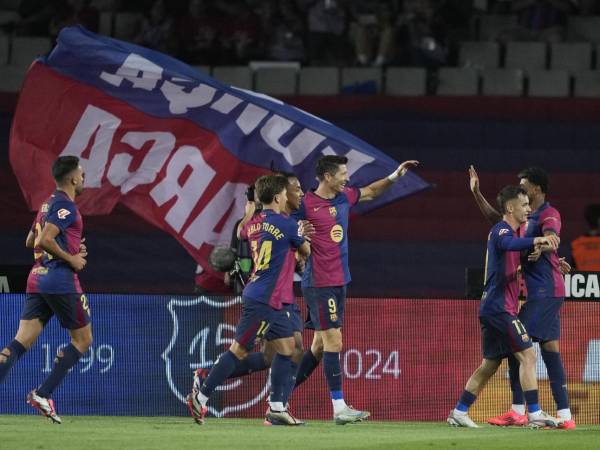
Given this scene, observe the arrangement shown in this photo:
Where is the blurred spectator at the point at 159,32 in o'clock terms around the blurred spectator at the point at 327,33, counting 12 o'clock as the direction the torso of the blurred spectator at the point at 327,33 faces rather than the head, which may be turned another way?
the blurred spectator at the point at 159,32 is roughly at 3 o'clock from the blurred spectator at the point at 327,33.

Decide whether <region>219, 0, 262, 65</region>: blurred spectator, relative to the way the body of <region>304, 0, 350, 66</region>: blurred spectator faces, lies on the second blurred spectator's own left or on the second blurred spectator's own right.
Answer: on the second blurred spectator's own right

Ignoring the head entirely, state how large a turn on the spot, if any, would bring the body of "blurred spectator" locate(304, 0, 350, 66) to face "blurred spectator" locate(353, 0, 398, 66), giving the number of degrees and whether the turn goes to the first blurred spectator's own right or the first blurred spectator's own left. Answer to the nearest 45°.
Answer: approximately 90° to the first blurred spectator's own left

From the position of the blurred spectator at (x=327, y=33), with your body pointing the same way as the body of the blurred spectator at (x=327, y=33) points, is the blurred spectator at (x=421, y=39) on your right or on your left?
on your left

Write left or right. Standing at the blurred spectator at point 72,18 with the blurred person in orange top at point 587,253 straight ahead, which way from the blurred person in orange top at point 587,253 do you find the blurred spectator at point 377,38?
left

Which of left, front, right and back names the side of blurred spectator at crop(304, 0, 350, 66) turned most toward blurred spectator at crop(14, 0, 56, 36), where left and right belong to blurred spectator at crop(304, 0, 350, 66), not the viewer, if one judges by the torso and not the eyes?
right

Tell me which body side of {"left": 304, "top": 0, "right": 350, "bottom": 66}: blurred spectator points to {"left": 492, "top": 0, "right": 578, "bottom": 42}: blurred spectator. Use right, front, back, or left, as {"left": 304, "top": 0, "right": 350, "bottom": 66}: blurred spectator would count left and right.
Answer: left

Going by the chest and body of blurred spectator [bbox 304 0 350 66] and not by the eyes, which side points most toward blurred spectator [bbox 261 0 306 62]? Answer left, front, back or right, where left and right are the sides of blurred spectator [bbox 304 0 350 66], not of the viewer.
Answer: right

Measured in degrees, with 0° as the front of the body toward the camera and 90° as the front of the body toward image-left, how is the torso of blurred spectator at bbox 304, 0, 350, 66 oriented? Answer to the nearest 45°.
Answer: approximately 0°

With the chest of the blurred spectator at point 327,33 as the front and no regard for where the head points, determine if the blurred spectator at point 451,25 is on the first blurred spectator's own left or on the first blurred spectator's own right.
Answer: on the first blurred spectator's own left
